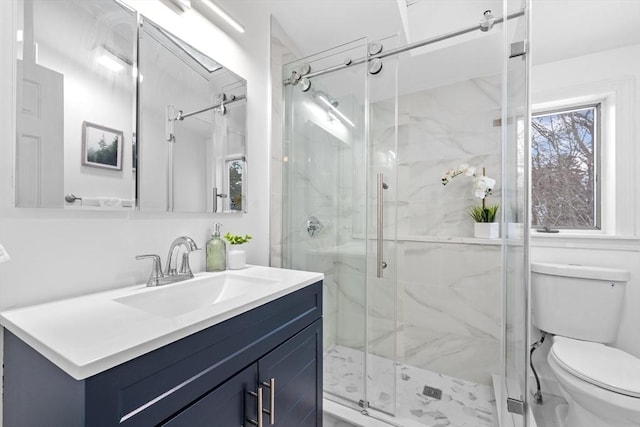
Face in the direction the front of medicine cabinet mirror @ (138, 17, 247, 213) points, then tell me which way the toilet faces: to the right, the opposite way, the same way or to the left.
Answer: to the right

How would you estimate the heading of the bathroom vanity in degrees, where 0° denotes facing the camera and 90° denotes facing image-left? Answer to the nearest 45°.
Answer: approximately 315°

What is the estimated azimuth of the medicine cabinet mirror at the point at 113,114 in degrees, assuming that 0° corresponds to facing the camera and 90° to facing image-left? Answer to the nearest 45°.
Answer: approximately 315°

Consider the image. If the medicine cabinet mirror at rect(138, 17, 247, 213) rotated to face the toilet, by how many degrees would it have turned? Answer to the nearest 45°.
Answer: approximately 45° to its left
